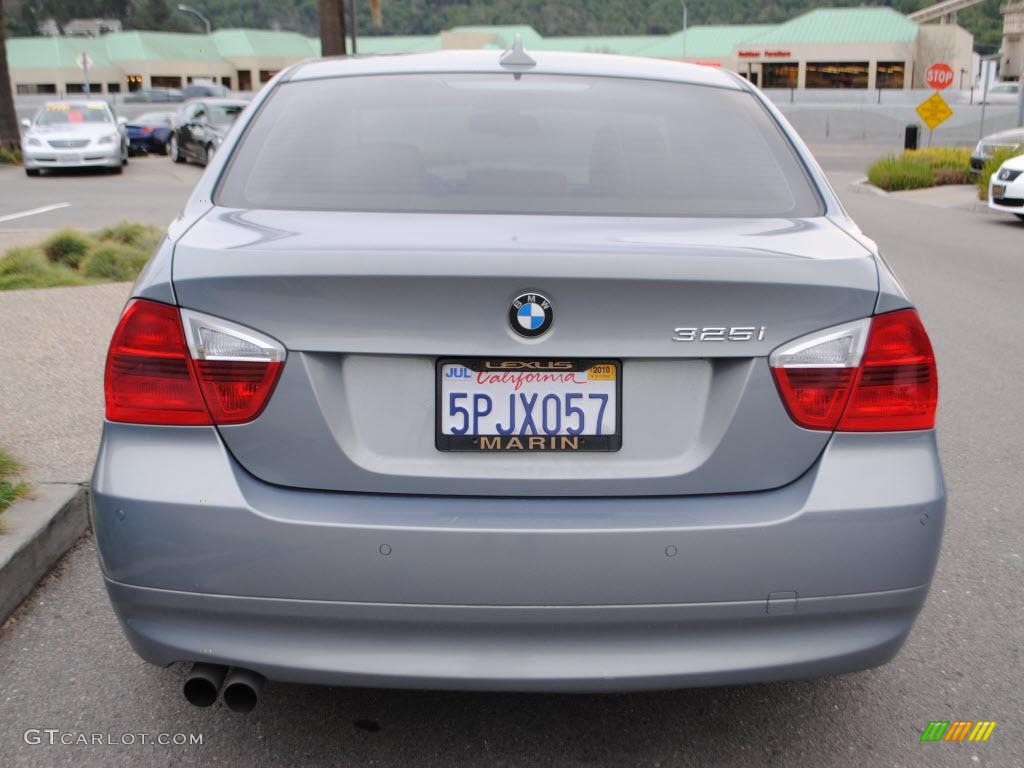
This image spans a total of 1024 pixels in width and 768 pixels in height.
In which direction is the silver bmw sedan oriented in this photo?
away from the camera

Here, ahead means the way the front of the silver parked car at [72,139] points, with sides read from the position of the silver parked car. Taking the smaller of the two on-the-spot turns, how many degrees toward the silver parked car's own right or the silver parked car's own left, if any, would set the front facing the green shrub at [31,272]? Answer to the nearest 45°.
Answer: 0° — it already faces it

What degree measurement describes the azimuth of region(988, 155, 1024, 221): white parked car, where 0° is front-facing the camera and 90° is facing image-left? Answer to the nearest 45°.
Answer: approximately 45°

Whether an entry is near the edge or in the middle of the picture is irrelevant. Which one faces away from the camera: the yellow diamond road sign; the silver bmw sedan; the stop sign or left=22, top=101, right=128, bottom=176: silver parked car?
the silver bmw sedan

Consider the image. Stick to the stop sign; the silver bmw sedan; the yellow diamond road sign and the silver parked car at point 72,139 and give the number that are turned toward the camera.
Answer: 3

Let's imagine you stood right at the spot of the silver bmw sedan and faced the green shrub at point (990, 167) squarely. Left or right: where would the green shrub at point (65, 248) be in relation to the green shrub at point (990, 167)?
left

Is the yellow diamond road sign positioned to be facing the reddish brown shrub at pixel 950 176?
yes

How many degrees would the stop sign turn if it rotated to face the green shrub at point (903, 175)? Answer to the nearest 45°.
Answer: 0° — it already faces it

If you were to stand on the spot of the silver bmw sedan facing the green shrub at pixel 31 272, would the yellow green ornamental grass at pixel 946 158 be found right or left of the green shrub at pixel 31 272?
right

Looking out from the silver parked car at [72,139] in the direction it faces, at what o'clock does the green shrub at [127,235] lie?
The green shrub is roughly at 12 o'clock from the silver parked car.

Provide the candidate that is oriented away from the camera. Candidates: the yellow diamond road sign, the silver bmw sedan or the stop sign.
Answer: the silver bmw sedan
